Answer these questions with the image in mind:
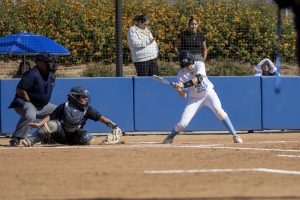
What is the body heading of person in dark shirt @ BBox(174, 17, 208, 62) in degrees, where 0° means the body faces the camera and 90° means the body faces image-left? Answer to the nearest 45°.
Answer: approximately 0°

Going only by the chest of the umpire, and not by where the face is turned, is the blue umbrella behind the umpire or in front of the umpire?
behind

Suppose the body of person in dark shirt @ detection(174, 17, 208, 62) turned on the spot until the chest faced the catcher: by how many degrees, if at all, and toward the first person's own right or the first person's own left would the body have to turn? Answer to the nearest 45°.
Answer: approximately 45° to the first person's own right

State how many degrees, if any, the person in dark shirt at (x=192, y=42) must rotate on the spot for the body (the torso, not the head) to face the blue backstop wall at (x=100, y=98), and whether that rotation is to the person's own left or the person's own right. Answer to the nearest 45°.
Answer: approximately 90° to the person's own right

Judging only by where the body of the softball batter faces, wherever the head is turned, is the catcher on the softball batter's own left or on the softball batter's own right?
on the softball batter's own right

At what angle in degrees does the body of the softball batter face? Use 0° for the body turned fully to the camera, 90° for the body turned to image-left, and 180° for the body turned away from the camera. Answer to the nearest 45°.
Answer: approximately 0°
